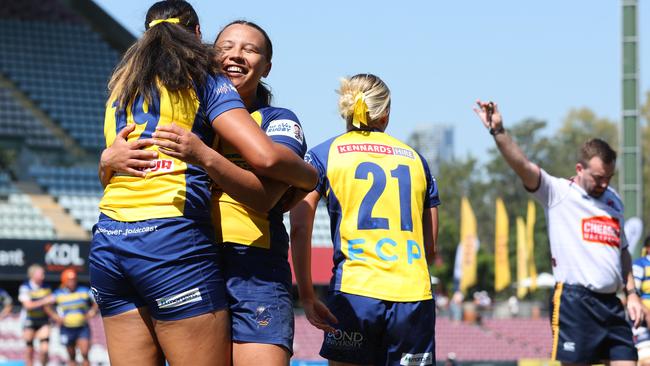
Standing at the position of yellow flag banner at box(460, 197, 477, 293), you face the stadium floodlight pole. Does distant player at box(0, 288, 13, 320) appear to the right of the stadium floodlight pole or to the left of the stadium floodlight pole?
right

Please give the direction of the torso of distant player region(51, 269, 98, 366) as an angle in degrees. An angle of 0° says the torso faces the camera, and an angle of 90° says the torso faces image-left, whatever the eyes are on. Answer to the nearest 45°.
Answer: approximately 0°

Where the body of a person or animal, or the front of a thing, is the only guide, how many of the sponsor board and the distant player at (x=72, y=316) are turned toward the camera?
2

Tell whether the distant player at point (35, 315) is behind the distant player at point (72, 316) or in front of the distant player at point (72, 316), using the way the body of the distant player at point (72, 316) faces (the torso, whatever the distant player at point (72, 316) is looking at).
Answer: behind

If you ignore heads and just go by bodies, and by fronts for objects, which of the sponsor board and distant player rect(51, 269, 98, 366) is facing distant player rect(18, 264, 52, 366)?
the sponsor board

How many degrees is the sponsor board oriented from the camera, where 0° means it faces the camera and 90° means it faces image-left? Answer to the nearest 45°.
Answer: approximately 0°

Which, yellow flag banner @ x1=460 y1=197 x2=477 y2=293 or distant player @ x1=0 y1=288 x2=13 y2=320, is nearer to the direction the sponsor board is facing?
the distant player
